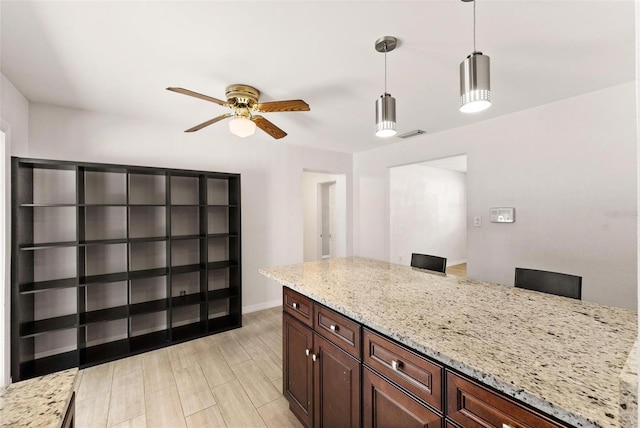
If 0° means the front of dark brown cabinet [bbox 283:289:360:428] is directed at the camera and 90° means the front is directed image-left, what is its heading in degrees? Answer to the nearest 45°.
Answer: approximately 45°

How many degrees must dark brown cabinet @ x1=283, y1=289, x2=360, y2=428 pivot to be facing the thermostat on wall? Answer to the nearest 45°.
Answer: approximately 180°

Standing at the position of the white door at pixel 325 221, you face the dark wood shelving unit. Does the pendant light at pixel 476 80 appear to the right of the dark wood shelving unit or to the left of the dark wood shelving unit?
left

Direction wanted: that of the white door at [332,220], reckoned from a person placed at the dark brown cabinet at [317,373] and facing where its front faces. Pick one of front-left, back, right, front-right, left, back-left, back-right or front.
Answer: back-right

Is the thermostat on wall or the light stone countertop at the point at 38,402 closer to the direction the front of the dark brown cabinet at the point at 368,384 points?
the light stone countertop

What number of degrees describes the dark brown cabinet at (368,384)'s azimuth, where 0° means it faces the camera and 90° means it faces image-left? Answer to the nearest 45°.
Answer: approximately 45°

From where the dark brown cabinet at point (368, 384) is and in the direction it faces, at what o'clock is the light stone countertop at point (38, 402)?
The light stone countertop is roughly at 12 o'clock from the dark brown cabinet.

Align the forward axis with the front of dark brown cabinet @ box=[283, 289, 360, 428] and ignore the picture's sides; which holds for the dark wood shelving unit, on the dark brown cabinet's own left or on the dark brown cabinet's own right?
on the dark brown cabinet's own right
